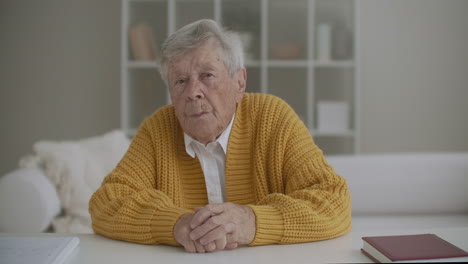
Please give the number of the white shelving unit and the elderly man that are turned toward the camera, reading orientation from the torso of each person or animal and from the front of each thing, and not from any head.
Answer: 2

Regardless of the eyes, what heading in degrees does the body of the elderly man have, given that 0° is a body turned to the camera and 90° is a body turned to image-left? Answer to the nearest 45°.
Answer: approximately 0°

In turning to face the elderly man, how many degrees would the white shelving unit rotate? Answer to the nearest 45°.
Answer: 0° — it already faces them

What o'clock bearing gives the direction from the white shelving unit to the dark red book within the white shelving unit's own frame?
The dark red book is roughly at 12 o'clock from the white shelving unit.

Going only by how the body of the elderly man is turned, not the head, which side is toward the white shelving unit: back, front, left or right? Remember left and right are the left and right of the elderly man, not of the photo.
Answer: back

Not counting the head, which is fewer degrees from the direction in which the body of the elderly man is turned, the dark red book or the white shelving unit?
the dark red book
